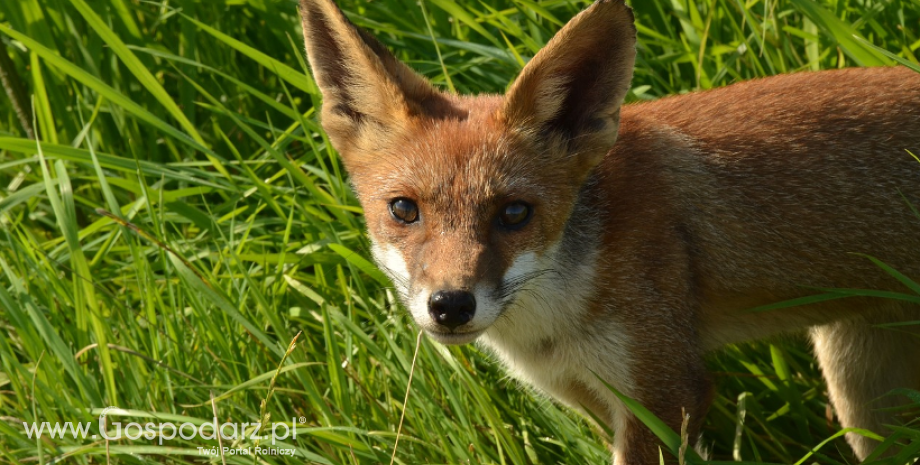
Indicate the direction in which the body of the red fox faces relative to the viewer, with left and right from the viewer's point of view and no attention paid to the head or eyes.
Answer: facing the viewer and to the left of the viewer
